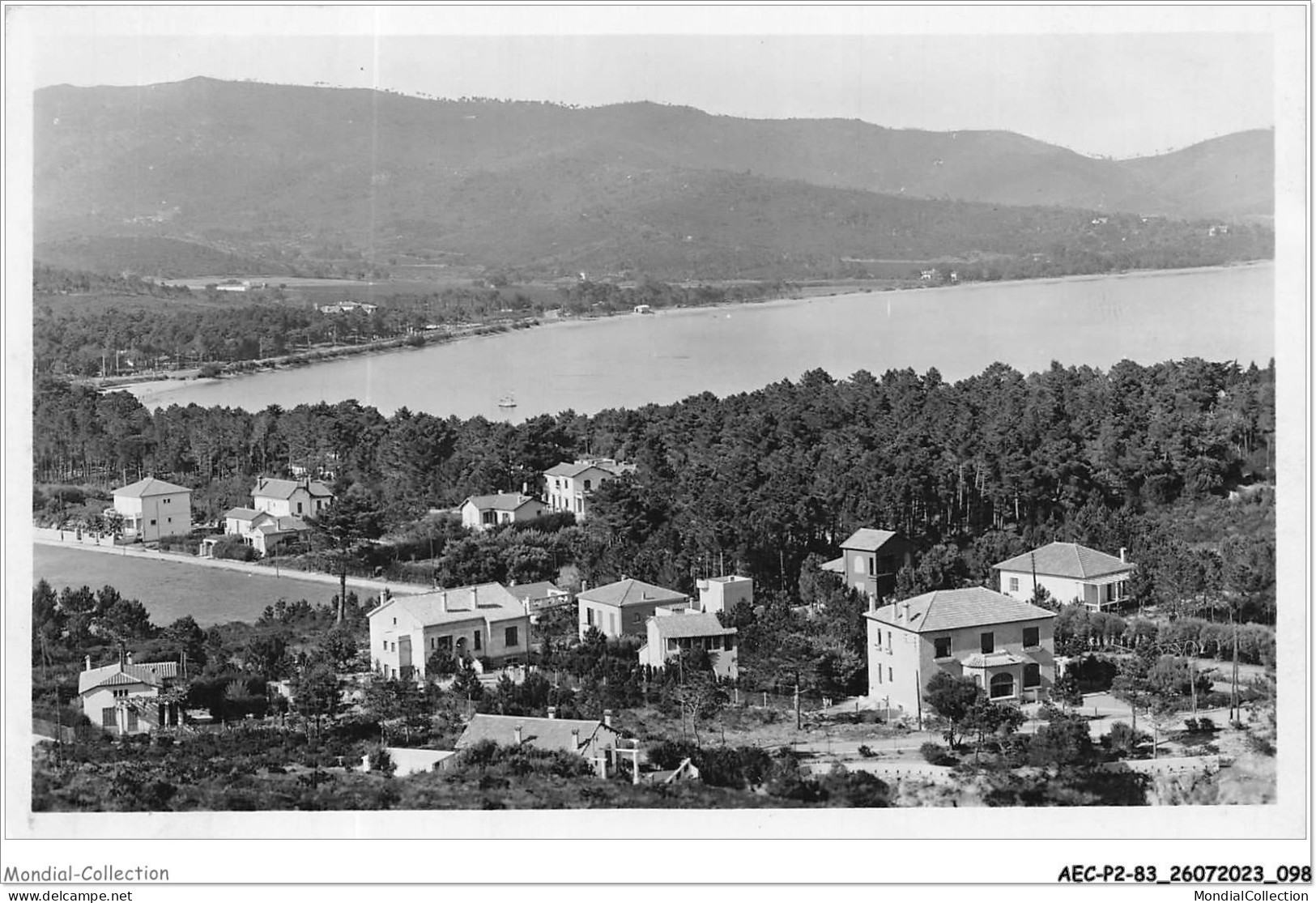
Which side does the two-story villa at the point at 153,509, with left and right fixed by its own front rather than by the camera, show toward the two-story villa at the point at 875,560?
left

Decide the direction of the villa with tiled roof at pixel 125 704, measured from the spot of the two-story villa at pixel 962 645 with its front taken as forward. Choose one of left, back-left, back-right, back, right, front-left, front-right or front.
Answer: back-right

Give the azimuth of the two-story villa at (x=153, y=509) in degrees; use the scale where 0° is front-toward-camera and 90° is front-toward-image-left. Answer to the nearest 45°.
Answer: approximately 45°

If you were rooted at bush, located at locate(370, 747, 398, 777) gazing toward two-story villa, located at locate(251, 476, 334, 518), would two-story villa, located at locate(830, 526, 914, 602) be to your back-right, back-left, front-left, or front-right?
front-right

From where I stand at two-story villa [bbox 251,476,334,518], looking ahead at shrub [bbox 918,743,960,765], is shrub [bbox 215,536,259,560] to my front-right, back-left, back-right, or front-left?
front-right

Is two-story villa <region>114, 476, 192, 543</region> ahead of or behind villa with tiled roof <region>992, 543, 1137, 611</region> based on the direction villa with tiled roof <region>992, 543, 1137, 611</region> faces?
behind

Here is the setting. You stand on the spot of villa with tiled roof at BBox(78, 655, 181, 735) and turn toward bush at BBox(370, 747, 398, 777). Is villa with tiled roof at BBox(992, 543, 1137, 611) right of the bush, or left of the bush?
left

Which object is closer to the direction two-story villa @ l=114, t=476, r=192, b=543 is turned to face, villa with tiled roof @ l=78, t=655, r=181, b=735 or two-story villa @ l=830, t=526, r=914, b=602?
the villa with tiled roof

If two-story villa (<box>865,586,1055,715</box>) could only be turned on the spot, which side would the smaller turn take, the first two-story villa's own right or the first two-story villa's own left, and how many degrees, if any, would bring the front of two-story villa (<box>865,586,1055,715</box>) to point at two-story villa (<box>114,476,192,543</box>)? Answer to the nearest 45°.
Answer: approximately 180°

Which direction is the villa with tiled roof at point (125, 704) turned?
toward the camera

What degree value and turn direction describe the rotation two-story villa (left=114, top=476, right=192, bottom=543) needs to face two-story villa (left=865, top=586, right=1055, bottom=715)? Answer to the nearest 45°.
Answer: approximately 90° to its left
